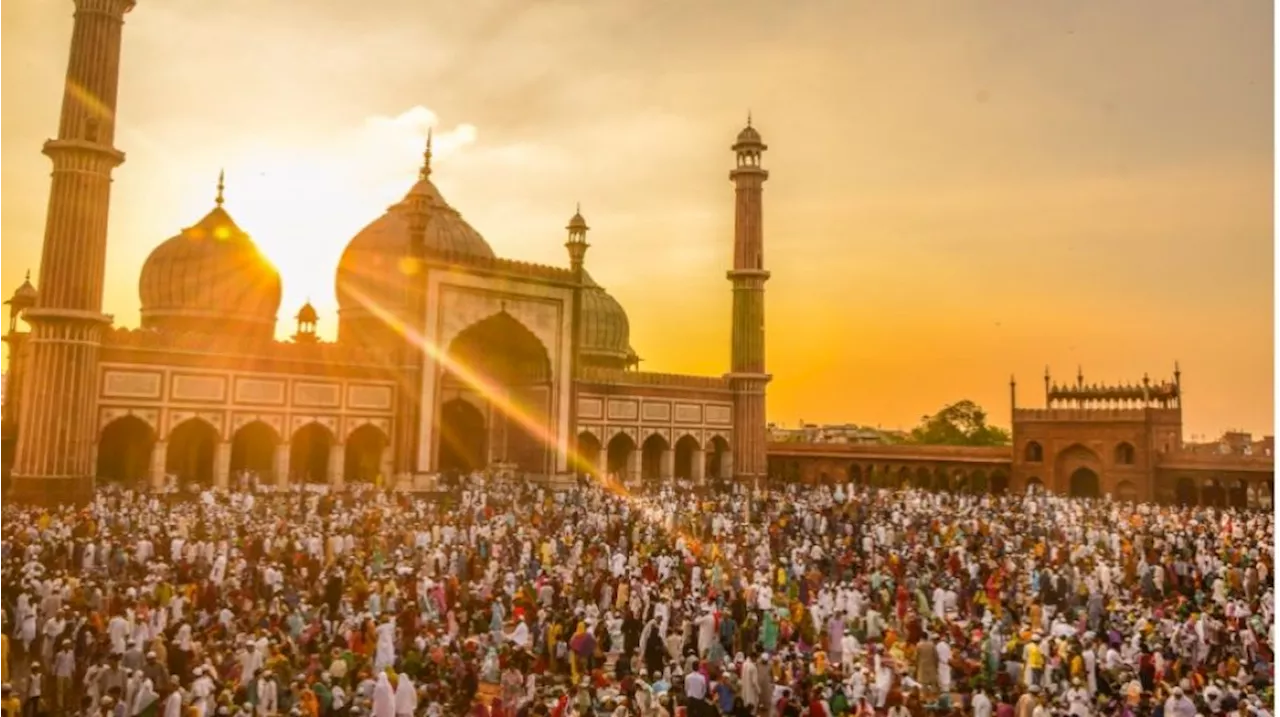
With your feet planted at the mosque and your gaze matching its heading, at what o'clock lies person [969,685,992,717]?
The person is roughly at 1 o'clock from the mosque.

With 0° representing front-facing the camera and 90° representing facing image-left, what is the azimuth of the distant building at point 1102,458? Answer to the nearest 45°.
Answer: approximately 45°

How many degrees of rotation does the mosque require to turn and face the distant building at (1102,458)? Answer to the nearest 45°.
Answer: approximately 45° to its left

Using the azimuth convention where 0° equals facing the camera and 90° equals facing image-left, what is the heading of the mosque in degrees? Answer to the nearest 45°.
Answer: approximately 315°

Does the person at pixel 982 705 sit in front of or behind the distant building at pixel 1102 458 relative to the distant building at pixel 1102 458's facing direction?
in front
